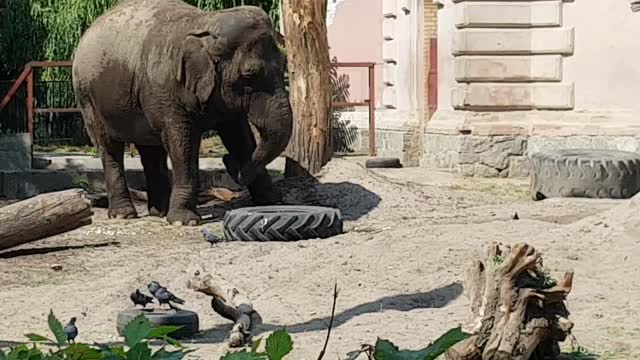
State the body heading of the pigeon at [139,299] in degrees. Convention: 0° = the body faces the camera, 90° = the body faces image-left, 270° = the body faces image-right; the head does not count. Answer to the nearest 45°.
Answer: approximately 90°

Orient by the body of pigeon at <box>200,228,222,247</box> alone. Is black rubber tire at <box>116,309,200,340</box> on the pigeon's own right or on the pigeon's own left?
on the pigeon's own left

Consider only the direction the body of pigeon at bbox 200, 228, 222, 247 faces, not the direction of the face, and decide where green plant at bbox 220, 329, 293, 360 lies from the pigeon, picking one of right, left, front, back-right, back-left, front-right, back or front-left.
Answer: left

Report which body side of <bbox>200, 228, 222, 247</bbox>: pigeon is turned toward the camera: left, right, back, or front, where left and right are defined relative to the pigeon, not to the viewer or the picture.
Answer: left

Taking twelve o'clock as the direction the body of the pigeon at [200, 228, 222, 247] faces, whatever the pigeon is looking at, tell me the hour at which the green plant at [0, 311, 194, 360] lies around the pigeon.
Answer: The green plant is roughly at 9 o'clock from the pigeon.

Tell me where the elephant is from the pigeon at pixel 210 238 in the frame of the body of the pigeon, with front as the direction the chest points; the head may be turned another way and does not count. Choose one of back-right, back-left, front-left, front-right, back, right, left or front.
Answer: right

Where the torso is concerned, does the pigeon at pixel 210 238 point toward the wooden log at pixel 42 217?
yes

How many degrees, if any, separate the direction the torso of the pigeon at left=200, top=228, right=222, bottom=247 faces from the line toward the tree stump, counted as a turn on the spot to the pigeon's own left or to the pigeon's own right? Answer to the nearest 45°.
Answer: approximately 90° to the pigeon's own left
